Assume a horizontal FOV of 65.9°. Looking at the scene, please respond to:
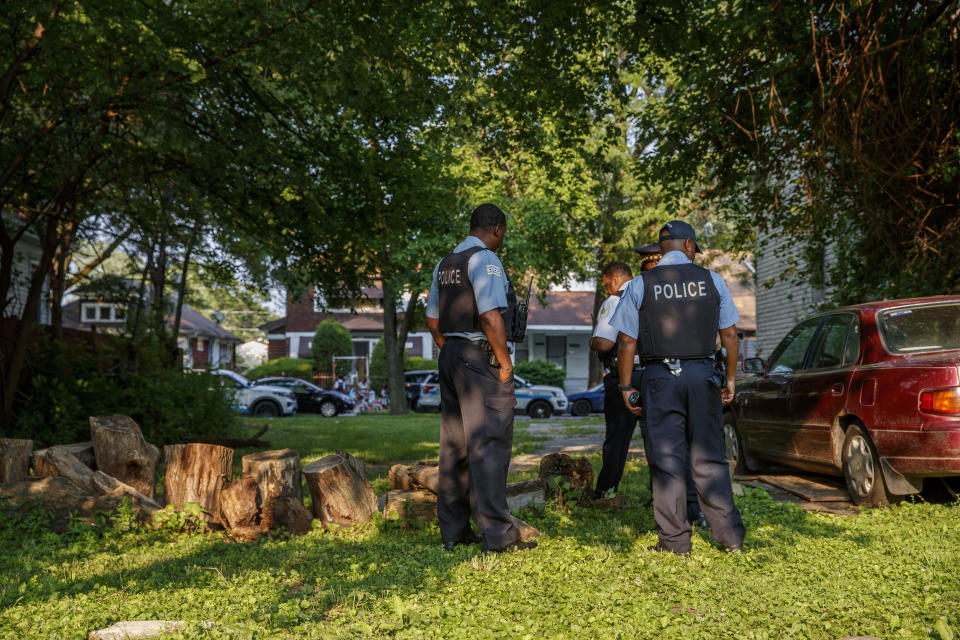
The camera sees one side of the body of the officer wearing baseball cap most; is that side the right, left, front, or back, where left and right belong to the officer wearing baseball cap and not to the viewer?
back

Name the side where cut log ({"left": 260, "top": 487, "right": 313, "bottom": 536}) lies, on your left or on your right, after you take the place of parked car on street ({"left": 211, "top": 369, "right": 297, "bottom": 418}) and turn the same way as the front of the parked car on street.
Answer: on your right

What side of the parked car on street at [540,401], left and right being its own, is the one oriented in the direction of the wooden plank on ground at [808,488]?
right

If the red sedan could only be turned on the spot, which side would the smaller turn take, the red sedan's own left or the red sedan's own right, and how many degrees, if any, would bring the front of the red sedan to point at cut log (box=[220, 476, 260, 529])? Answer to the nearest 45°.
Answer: approximately 90° to the red sedan's own left

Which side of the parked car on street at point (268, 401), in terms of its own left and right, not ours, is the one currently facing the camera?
right

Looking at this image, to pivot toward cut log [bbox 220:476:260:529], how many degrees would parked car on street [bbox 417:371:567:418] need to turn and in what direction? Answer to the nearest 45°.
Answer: approximately 90° to its right

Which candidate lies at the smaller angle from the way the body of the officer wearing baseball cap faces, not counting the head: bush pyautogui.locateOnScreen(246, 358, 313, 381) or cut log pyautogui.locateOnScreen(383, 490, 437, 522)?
the bush

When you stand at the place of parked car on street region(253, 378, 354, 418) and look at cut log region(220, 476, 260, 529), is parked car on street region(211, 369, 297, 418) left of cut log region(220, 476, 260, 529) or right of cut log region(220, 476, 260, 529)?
right

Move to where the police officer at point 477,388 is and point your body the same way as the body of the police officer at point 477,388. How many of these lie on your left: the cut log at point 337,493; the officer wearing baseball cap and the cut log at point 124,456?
2

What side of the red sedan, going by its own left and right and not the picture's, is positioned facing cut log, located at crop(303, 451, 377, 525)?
left
